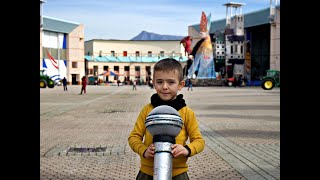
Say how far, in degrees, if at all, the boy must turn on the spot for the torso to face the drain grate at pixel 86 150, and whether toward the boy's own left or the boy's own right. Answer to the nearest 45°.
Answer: approximately 180°

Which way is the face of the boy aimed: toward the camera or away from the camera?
toward the camera

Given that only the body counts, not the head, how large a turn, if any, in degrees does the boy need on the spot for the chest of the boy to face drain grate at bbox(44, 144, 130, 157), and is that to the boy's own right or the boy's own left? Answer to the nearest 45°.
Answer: approximately 180°

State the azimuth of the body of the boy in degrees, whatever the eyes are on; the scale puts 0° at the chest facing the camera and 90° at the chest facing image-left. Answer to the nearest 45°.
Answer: approximately 0°
